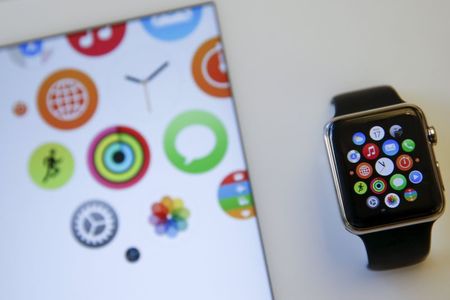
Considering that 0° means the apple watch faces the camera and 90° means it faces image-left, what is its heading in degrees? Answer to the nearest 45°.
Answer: approximately 0°
